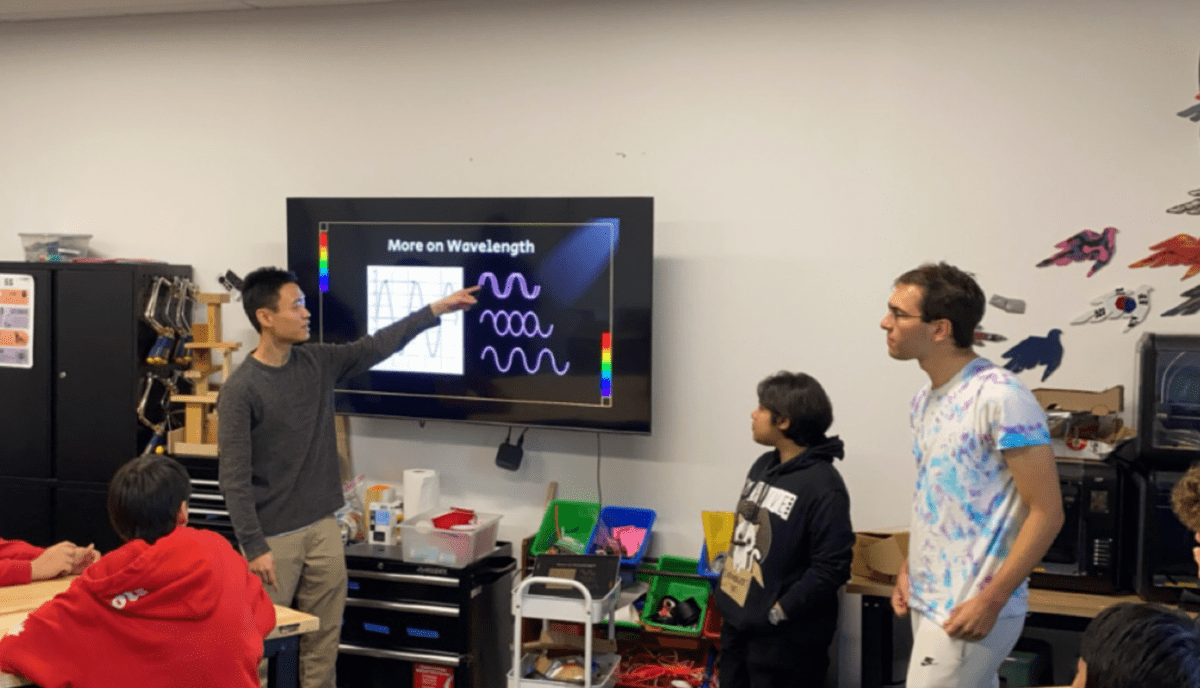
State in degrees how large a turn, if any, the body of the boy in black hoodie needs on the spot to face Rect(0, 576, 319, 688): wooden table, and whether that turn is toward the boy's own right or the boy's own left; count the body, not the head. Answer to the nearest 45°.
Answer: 0° — they already face it

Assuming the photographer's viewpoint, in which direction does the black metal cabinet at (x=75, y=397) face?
facing the viewer

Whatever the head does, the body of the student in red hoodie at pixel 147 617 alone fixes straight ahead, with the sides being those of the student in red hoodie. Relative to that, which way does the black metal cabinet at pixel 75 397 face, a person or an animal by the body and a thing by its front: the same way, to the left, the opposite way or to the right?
the opposite way

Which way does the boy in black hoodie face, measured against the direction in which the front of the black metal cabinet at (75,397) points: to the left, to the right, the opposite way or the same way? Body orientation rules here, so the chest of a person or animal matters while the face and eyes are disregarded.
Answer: to the right

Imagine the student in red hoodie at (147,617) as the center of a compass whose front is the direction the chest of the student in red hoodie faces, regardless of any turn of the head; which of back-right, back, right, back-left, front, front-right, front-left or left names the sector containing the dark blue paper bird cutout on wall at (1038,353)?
right

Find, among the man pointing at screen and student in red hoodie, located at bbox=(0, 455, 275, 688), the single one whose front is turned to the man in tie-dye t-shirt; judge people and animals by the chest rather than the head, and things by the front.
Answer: the man pointing at screen

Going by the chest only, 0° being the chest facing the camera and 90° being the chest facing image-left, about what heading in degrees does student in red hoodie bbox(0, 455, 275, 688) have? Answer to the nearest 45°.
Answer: approximately 180°

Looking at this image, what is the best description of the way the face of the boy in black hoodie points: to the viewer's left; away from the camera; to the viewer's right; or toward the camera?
to the viewer's left

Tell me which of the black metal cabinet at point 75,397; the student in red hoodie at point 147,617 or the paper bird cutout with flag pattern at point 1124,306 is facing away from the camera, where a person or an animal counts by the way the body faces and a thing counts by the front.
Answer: the student in red hoodie

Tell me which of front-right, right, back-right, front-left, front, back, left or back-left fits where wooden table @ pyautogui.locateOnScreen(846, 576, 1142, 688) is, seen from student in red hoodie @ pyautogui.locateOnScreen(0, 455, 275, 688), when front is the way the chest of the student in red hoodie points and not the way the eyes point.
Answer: right

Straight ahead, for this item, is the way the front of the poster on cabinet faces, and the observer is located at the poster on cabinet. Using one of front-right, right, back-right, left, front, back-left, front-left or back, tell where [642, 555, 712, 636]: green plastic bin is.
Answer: front-left

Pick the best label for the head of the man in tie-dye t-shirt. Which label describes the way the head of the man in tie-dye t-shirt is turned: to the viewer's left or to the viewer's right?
to the viewer's left

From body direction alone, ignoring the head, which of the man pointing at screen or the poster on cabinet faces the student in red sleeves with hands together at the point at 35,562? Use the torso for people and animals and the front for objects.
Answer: the poster on cabinet
